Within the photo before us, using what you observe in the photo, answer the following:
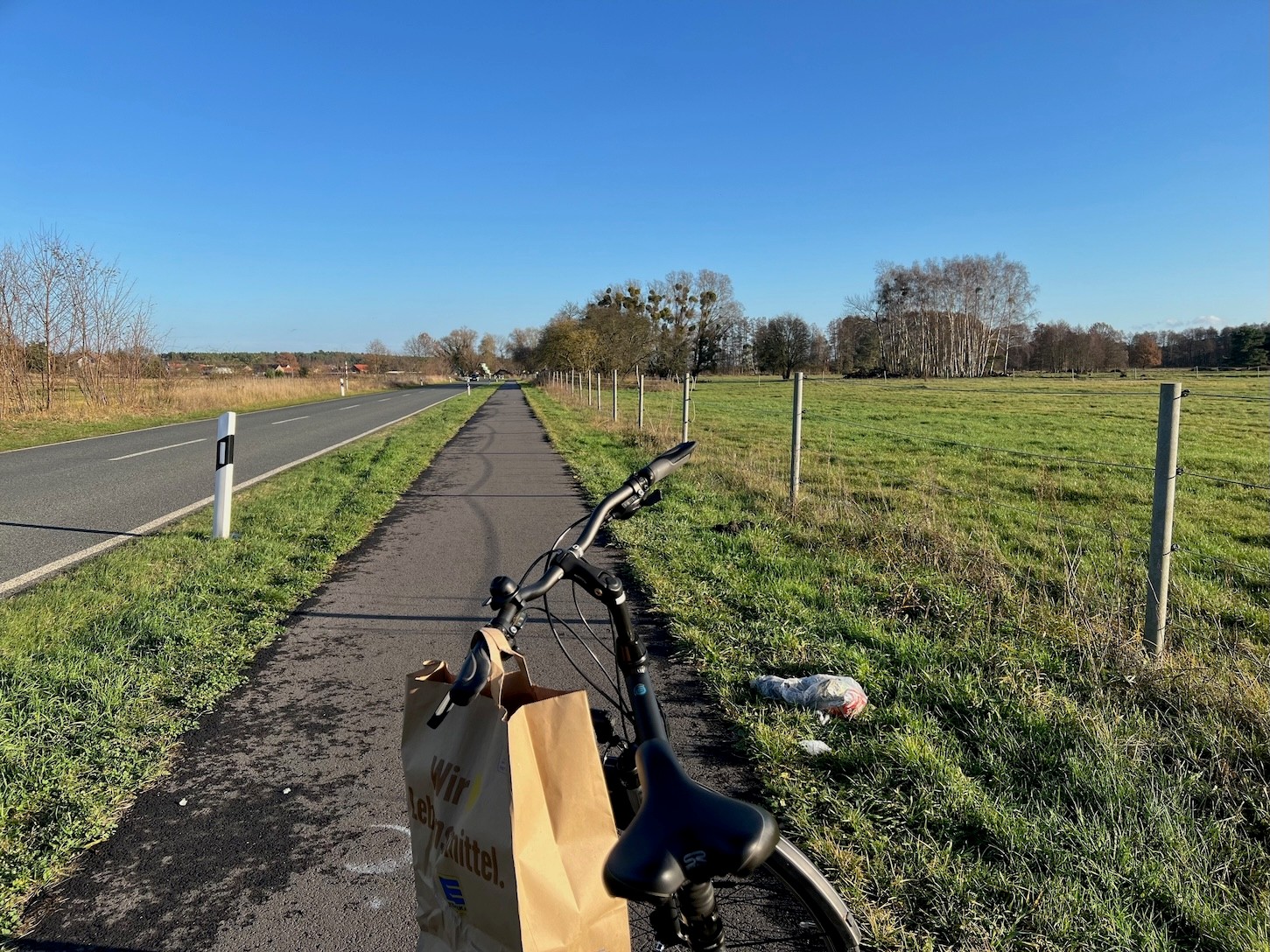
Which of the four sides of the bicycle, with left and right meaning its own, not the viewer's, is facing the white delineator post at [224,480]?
front

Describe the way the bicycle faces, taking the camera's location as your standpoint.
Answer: facing away from the viewer and to the left of the viewer

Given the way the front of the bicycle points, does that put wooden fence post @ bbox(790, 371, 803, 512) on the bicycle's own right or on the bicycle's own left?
on the bicycle's own right

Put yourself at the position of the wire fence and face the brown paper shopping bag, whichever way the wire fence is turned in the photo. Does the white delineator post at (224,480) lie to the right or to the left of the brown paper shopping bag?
right

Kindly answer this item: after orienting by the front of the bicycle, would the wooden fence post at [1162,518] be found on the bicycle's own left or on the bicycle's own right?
on the bicycle's own right

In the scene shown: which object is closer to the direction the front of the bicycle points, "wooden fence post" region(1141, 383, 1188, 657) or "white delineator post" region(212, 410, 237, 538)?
the white delineator post

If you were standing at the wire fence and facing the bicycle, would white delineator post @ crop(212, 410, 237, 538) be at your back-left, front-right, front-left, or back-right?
front-right

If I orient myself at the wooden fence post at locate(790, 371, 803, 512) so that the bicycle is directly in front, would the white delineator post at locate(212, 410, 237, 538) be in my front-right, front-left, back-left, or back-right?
front-right
